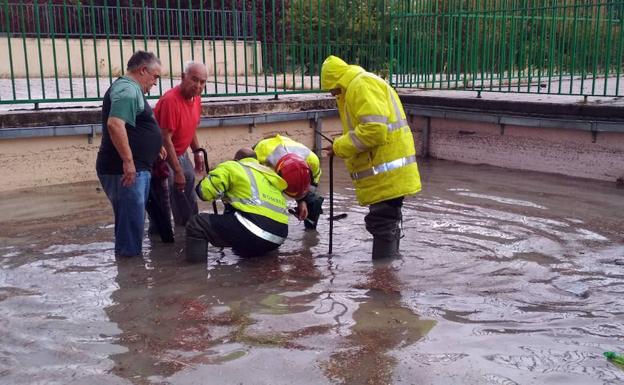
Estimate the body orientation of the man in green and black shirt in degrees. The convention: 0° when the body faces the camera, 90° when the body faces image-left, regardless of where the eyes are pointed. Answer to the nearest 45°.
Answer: approximately 270°

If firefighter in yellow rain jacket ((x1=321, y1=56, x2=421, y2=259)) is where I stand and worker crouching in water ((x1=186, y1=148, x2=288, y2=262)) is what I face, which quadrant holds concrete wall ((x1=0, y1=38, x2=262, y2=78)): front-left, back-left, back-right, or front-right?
front-right

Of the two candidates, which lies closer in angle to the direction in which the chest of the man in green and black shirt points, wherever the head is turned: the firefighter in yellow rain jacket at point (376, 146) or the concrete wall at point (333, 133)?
the firefighter in yellow rain jacket

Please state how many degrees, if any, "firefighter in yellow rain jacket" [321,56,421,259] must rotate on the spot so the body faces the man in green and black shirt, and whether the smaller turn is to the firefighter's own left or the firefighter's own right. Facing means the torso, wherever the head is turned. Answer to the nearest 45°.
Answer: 0° — they already face them

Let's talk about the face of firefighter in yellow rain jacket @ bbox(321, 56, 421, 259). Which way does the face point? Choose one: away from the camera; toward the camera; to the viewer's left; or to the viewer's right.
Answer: to the viewer's left

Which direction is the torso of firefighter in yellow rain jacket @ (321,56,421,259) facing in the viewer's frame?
to the viewer's left

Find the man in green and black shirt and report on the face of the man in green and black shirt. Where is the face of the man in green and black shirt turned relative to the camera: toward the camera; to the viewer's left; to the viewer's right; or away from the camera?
to the viewer's right

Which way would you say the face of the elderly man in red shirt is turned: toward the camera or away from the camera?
toward the camera

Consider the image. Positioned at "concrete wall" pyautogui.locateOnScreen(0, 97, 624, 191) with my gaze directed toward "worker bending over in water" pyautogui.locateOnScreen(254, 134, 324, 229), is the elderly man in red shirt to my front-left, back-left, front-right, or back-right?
front-right
